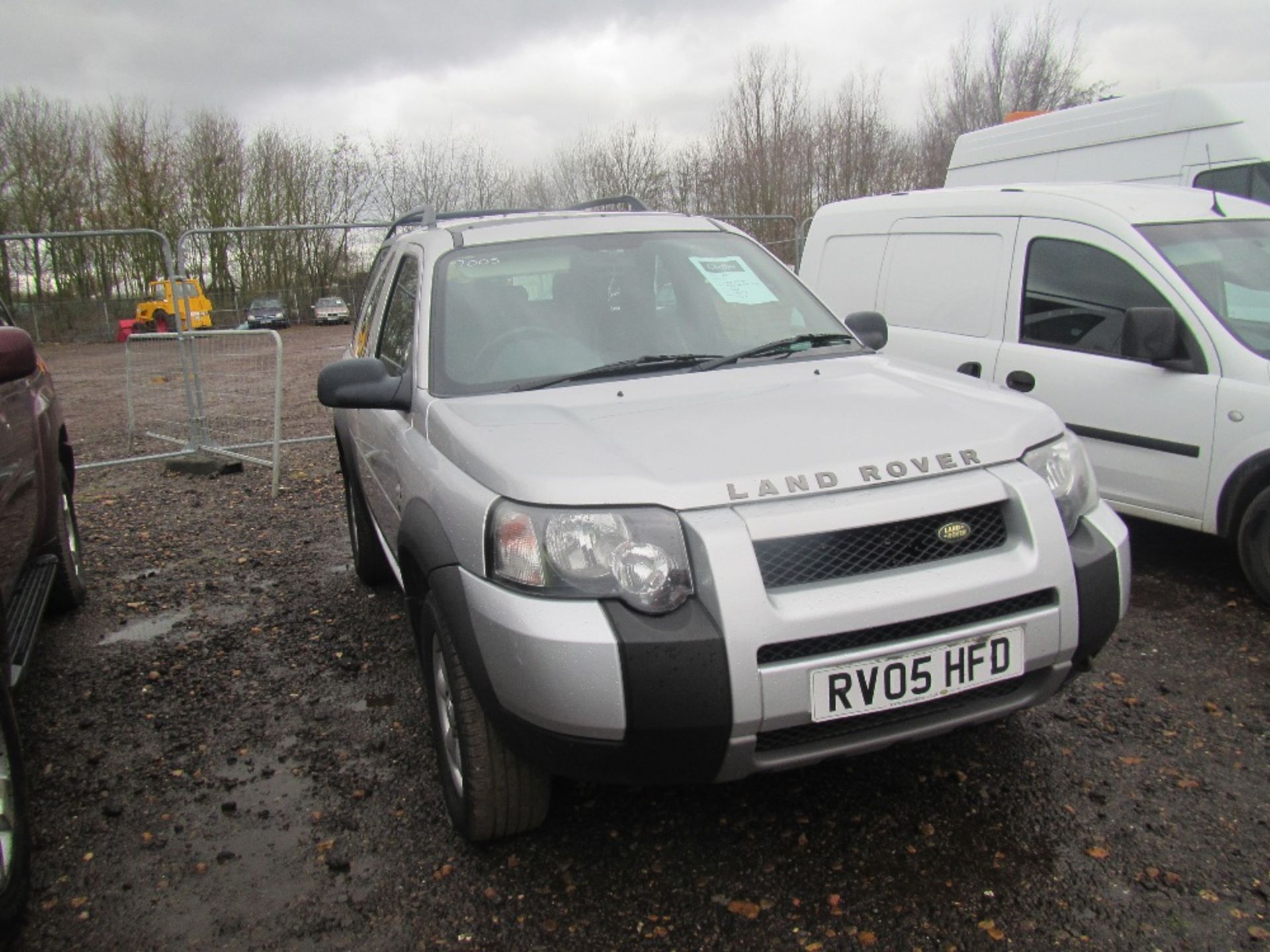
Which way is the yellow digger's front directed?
to the viewer's left

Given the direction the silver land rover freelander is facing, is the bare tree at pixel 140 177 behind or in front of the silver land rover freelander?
behind

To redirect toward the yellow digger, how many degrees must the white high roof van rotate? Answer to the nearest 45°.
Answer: approximately 180°

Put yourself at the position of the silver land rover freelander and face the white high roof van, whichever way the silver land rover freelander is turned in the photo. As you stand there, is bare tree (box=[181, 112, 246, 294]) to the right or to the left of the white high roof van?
left

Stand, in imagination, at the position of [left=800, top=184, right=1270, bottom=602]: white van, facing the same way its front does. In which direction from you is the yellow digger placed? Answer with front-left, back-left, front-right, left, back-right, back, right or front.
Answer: back

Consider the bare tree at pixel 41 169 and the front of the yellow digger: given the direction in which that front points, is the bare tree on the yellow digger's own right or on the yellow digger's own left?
on the yellow digger's own right

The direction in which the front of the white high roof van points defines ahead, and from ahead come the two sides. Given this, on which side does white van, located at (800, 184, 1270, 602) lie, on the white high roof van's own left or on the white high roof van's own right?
on the white high roof van's own right

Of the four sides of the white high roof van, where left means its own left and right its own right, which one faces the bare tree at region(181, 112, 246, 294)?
back

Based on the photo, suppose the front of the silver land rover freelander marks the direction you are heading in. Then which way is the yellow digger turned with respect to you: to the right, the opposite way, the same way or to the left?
to the right

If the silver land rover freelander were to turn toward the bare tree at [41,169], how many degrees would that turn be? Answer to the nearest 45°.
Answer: approximately 180°

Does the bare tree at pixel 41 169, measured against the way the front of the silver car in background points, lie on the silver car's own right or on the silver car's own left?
on the silver car's own right

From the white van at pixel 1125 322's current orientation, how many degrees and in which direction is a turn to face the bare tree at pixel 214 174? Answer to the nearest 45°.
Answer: approximately 180°
